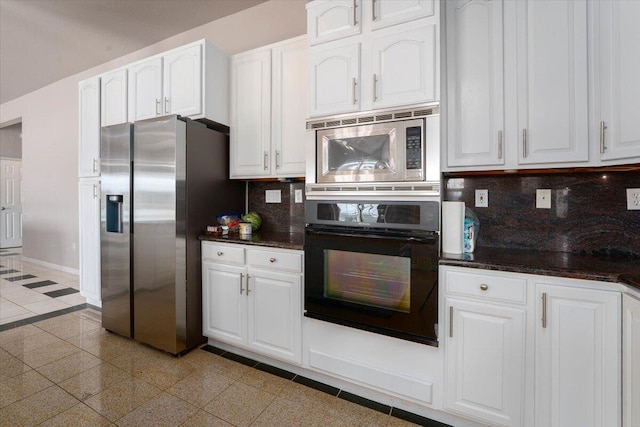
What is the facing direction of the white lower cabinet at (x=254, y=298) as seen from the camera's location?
facing the viewer and to the left of the viewer

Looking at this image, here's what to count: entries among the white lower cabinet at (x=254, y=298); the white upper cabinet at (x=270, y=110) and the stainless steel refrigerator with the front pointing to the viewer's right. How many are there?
0

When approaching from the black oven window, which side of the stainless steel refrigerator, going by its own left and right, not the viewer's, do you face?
left

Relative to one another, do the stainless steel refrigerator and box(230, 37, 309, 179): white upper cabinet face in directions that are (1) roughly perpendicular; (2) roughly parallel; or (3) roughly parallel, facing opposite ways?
roughly parallel

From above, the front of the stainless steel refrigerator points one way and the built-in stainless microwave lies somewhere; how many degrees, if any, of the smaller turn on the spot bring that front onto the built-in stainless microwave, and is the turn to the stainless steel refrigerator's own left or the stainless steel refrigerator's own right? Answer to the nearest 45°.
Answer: approximately 90° to the stainless steel refrigerator's own left

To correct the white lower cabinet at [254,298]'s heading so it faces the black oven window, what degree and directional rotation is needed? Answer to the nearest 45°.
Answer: approximately 90° to its left

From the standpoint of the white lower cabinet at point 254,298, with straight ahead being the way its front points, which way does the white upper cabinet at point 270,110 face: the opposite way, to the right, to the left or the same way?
the same way

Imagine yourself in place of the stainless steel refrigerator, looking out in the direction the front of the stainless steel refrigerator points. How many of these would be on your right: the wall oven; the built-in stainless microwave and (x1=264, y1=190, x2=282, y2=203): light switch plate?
0

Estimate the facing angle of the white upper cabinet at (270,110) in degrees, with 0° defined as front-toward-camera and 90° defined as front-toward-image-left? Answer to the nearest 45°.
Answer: approximately 45°

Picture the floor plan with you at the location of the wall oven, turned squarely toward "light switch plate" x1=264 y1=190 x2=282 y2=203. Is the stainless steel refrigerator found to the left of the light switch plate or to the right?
left

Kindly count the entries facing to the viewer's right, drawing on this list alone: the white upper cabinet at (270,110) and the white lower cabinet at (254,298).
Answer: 0

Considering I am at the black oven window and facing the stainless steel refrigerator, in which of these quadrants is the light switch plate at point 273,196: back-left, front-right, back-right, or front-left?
front-right

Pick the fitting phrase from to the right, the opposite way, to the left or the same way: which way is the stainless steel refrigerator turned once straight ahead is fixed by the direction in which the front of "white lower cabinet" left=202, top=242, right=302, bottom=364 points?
the same way

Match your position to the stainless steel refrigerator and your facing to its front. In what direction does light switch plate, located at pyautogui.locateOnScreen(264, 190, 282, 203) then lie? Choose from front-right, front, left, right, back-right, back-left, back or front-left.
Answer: back-left

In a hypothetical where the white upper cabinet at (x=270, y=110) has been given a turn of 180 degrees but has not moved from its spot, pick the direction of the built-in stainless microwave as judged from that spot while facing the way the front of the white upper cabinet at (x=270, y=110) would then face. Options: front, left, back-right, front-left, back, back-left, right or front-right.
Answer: right

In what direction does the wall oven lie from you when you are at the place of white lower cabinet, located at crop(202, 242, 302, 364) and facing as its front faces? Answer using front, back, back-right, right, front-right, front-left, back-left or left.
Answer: left

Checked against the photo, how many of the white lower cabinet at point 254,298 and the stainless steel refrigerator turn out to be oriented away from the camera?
0

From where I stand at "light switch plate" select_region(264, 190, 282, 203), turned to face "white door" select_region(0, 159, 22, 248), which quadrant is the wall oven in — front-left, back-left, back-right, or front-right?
back-left
